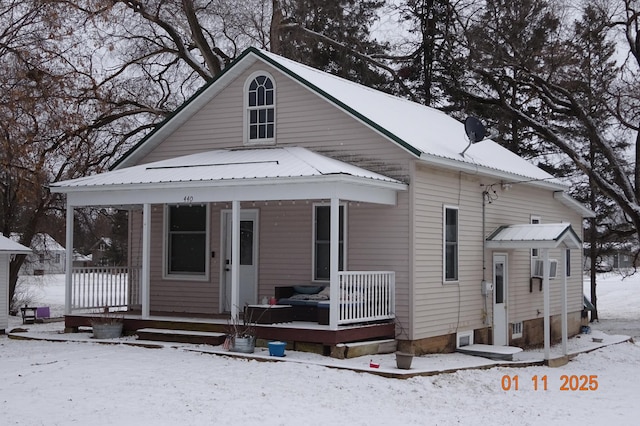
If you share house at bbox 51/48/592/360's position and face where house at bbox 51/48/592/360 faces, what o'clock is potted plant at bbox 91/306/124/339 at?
The potted plant is roughly at 1 o'clock from the house.

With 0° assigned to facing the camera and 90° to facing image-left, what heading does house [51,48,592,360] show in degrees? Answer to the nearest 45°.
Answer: approximately 45°

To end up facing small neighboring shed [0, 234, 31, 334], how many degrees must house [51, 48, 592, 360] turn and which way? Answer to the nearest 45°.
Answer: approximately 45° to its right

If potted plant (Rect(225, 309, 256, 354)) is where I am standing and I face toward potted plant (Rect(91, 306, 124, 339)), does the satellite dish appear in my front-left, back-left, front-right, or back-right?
back-right

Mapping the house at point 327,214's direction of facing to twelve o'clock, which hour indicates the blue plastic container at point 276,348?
The blue plastic container is roughly at 11 o'clock from the house.
